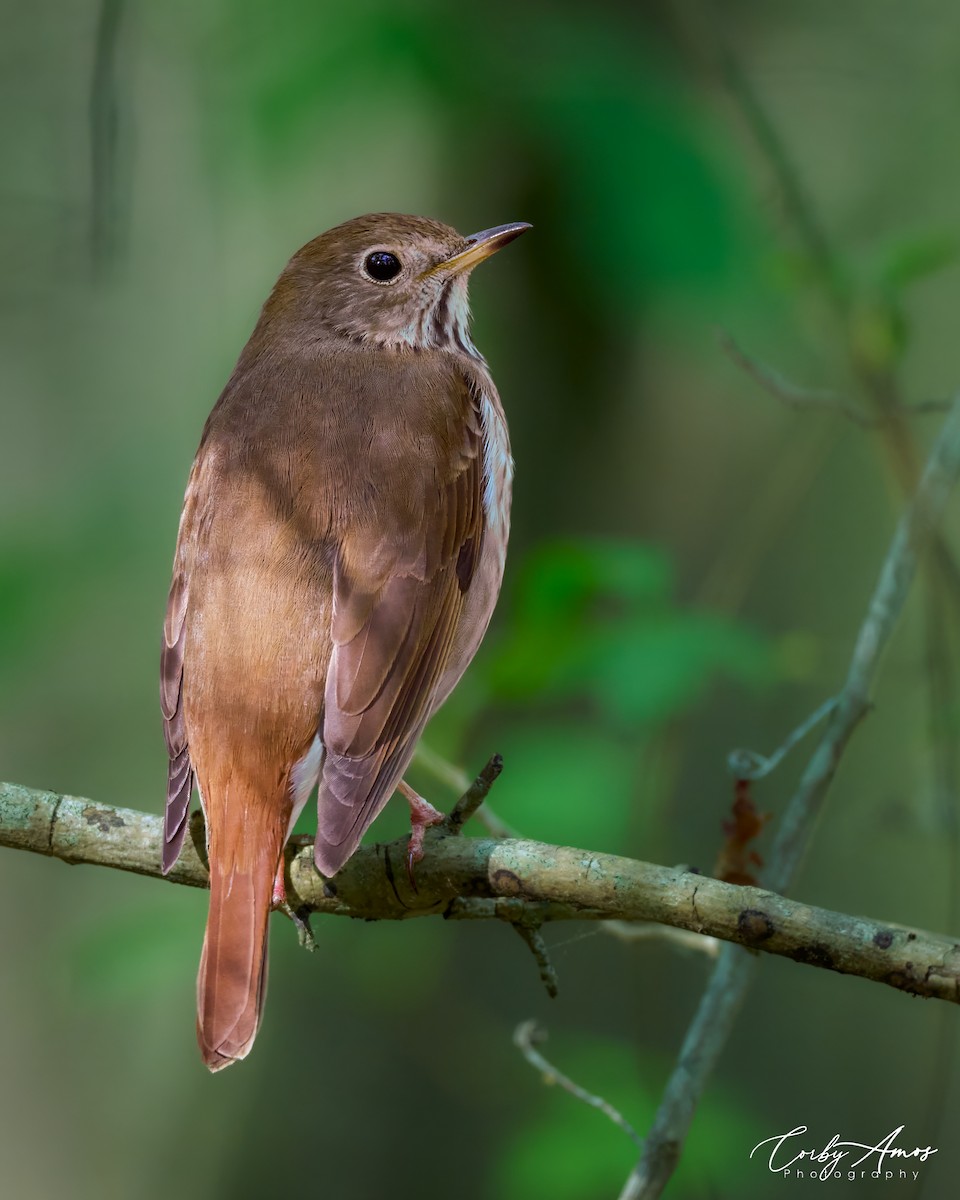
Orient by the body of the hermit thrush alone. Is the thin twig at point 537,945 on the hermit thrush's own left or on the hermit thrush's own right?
on the hermit thrush's own right

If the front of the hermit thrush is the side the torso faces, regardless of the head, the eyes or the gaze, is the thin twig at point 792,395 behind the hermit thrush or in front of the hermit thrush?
in front

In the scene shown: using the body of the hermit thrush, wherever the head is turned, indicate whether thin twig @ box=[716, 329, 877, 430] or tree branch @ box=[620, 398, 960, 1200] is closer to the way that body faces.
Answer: the thin twig

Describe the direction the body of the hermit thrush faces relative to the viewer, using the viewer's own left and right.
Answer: facing away from the viewer and to the right of the viewer
